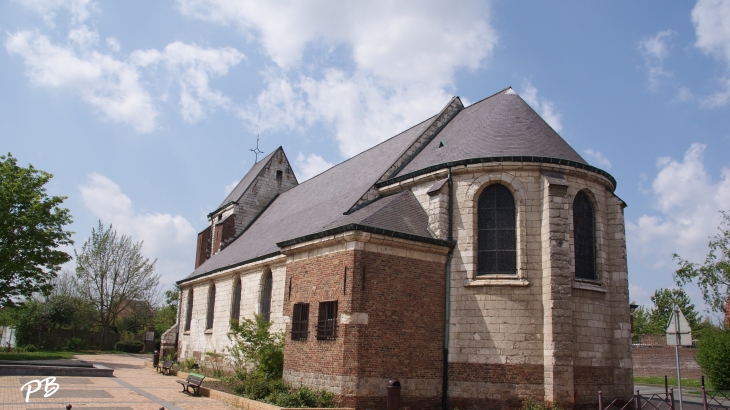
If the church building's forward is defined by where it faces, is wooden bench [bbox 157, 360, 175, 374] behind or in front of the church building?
in front

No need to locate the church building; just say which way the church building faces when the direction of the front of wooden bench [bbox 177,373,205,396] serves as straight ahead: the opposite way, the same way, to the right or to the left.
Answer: to the right

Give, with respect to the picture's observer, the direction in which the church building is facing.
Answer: facing away from the viewer and to the left of the viewer

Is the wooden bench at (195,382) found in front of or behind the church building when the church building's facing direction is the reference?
in front

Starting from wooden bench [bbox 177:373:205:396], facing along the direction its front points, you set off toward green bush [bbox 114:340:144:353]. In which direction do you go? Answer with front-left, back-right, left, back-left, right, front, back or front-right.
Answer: back-right

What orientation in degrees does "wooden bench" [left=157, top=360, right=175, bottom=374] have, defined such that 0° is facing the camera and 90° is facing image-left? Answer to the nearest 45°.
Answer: approximately 45°

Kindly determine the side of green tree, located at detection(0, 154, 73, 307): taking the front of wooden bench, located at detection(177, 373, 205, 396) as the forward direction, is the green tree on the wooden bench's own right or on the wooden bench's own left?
on the wooden bench's own right

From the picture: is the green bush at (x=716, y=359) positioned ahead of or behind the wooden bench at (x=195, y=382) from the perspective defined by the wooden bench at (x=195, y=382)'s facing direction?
behind

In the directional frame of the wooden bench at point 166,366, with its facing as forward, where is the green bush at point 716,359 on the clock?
The green bush is roughly at 8 o'clock from the wooden bench.

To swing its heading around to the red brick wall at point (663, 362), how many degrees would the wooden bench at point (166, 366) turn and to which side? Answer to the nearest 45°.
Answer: approximately 135° to its left

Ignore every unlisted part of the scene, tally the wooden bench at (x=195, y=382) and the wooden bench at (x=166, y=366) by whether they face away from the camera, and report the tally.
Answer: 0

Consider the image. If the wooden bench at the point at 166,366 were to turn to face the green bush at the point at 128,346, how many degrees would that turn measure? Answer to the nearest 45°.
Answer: approximately 135° to its right

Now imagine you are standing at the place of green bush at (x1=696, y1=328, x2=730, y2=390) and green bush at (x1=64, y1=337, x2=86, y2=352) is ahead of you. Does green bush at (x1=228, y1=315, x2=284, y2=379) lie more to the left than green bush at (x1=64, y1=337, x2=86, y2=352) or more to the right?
left

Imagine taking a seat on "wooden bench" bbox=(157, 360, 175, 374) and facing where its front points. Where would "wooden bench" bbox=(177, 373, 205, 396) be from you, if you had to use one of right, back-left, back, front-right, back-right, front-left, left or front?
front-left
